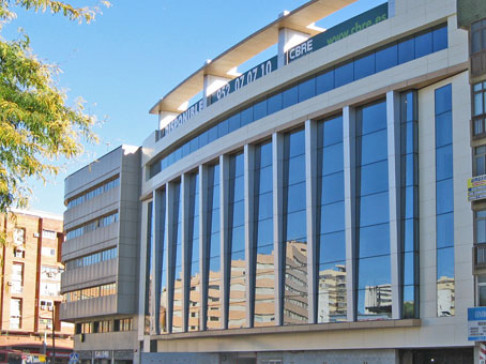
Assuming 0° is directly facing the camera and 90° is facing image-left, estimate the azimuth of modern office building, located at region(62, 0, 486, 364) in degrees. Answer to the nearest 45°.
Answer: approximately 45°

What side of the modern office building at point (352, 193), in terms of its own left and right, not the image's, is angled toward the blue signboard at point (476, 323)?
left
